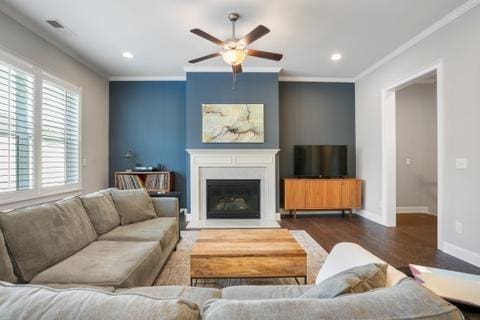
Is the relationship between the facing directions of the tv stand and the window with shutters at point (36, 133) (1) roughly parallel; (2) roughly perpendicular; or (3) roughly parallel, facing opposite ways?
roughly perpendicular

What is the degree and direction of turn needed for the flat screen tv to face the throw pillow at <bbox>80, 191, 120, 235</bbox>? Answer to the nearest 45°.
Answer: approximately 45° to its right

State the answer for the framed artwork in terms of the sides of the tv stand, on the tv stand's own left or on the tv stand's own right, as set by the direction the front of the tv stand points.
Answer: on the tv stand's own right

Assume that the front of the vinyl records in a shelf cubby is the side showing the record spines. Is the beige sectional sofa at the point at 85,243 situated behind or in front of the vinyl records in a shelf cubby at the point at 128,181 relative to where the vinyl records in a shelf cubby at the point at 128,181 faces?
in front

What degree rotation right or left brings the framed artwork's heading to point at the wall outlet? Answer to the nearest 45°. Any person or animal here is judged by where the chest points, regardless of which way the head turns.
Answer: approximately 45° to its left

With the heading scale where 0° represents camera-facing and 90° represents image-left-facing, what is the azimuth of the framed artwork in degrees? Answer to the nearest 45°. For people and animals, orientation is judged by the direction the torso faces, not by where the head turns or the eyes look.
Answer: approximately 0°

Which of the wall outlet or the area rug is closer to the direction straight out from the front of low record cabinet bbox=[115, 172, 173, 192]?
the area rug

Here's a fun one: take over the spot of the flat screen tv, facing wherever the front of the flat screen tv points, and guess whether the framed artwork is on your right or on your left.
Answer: on your right

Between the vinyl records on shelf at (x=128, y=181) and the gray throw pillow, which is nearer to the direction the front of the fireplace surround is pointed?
the gray throw pillow

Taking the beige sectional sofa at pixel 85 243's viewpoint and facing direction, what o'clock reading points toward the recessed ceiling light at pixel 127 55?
The recessed ceiling light is roughly at 8 o'clock from the beige sectional sofa.

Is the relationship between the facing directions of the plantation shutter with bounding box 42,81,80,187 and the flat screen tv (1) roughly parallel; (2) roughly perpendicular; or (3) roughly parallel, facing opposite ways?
roughly perpendicular
